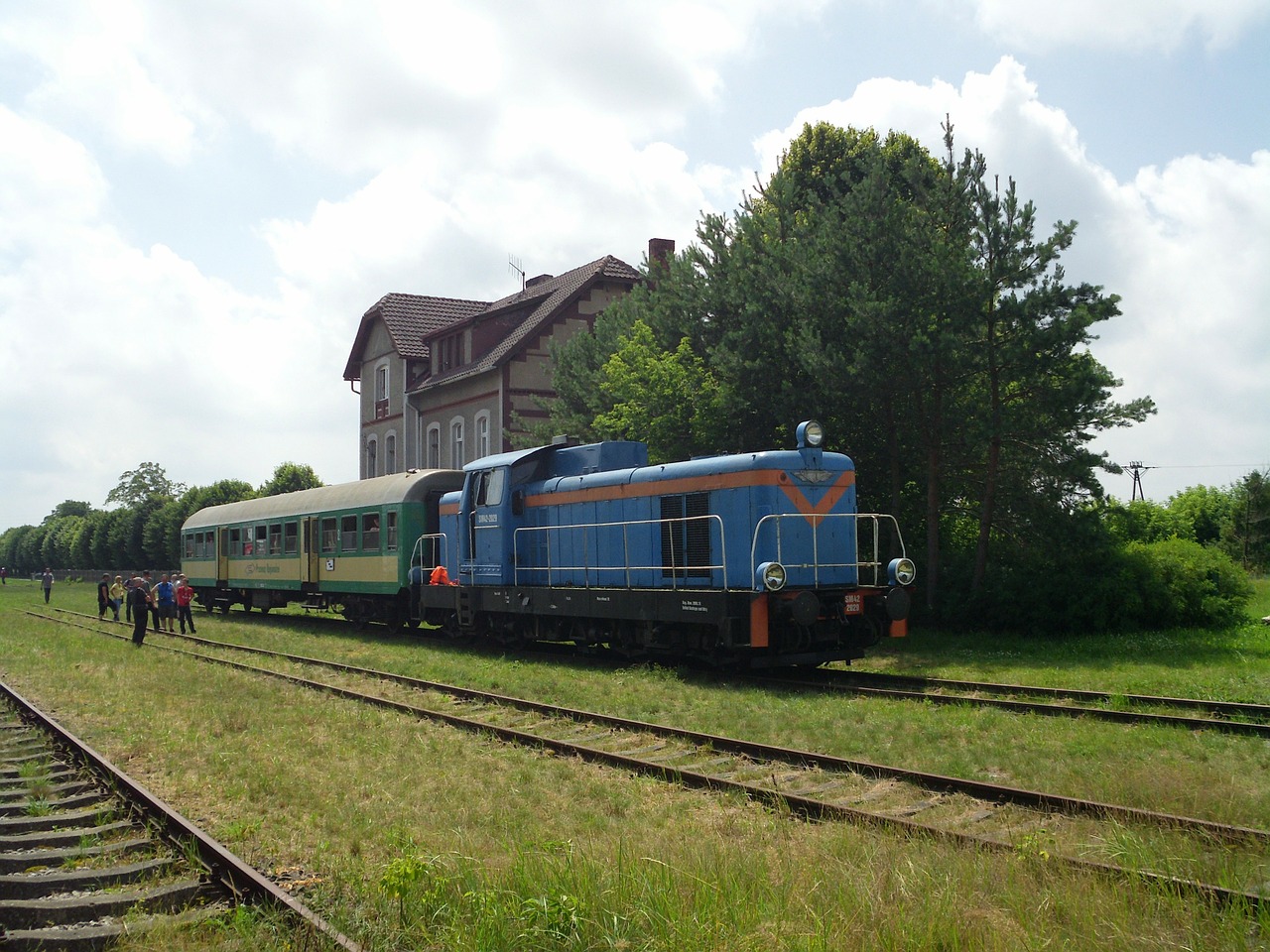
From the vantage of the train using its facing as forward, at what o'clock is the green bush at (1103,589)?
The green bush is roughly at 10 o'clock from the train.

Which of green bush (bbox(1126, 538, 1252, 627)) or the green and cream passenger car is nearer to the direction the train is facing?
the green bush

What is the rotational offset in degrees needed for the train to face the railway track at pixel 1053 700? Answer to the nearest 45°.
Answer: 0° — it already faces it

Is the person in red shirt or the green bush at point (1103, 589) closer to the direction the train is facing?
the green bush

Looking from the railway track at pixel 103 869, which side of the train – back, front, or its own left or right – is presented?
right

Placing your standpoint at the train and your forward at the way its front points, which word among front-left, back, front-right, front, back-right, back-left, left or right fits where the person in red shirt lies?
back

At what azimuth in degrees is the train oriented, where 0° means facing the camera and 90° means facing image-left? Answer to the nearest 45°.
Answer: approximately 315°

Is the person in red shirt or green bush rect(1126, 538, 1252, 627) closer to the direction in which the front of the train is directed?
the green bush
